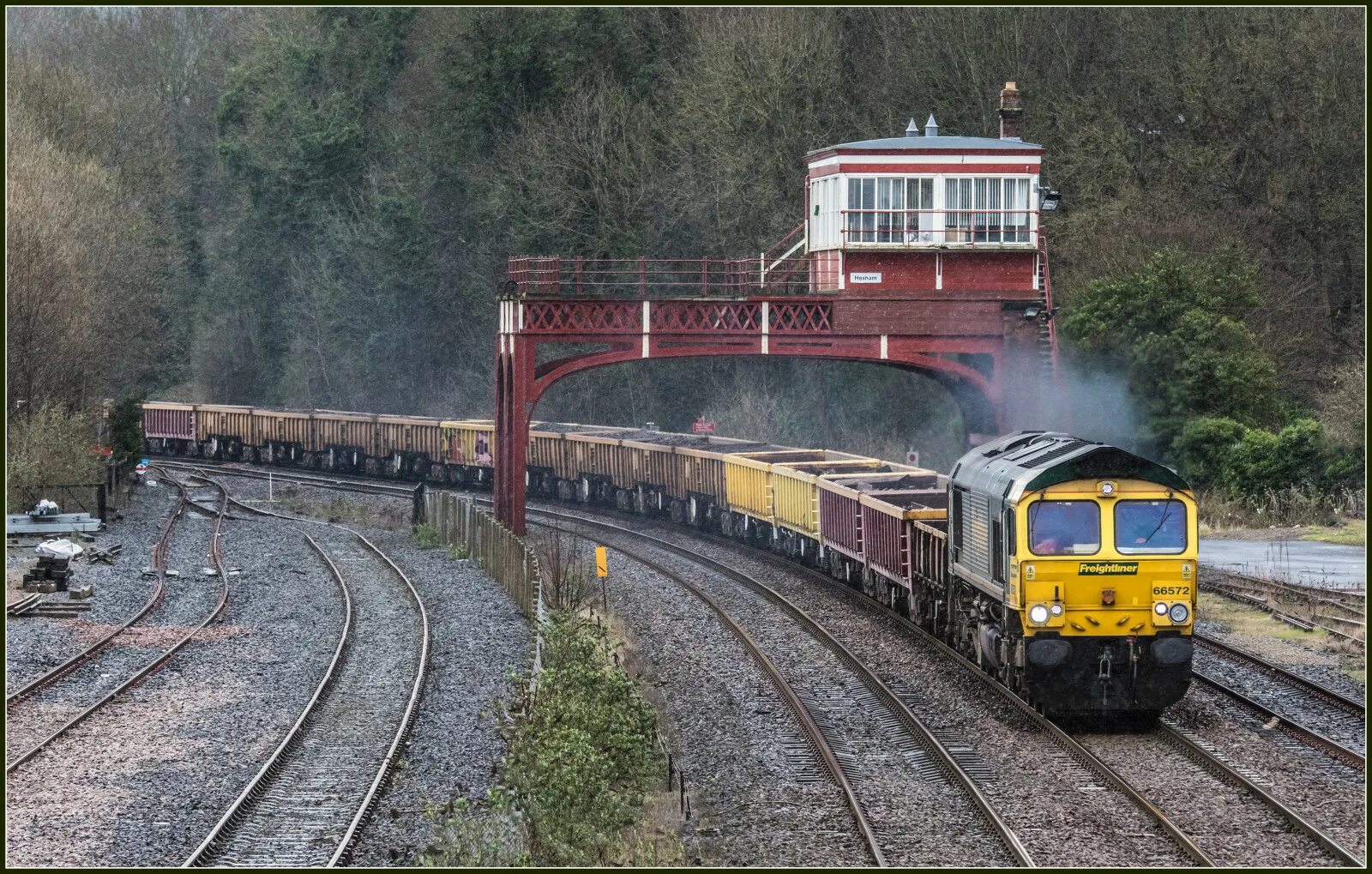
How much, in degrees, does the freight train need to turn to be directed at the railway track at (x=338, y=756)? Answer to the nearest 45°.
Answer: approximately 45° to its right

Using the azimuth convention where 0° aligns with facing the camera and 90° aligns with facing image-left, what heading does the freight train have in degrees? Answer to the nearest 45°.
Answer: approximately 315°

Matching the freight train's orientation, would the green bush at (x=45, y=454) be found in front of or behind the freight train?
behind

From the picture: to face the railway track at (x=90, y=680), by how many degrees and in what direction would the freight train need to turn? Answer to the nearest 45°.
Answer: approximately 135° to its right

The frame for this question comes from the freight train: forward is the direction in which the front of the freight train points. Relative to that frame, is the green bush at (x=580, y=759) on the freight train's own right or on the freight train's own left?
on the freight train's own right

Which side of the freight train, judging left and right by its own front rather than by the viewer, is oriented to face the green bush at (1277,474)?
left

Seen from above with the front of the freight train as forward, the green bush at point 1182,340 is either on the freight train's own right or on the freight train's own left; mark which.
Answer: on the freight train's own left

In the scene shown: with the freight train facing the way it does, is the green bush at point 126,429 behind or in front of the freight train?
behind

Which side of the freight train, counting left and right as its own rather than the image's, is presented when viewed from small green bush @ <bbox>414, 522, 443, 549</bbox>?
right
